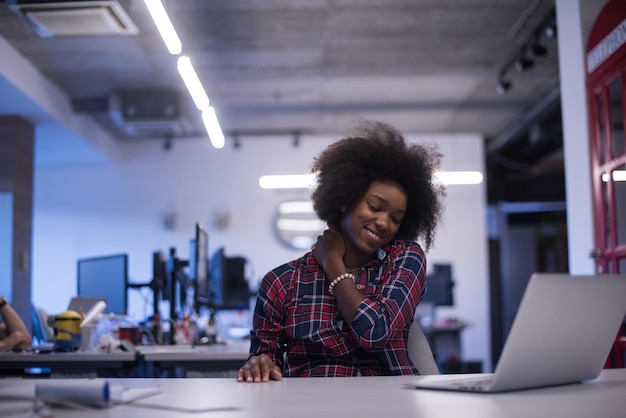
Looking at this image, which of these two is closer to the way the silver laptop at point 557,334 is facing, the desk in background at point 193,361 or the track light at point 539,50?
the desk in background

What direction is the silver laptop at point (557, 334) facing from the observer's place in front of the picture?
facing away from the viewer and to the left of the viewer

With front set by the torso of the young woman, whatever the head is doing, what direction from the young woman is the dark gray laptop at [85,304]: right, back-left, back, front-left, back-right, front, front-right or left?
back-right

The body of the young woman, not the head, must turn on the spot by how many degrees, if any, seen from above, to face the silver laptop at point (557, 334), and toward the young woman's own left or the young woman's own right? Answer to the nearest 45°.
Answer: approximately 45° to the young woman's own left

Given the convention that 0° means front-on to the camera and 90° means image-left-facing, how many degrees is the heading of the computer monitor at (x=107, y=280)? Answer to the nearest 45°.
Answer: approximately 45°
